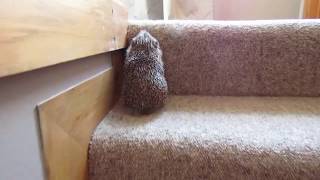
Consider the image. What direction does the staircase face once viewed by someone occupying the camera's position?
facing the viewer

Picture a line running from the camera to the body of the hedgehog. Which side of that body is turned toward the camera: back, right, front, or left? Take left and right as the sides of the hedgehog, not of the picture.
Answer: back
